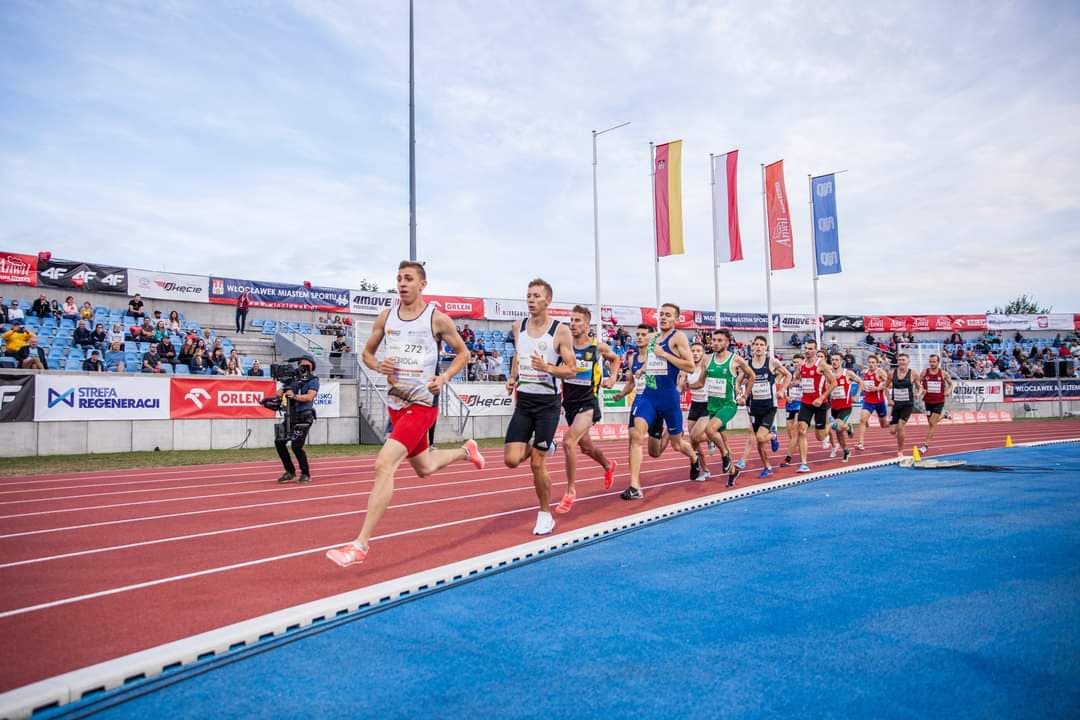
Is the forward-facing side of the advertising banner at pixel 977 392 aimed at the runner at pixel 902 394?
yes

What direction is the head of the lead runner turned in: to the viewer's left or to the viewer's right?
to the viewer's left

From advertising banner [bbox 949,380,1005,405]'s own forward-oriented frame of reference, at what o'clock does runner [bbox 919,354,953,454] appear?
The runner is roughly at 12 o'clock from the advertising banner.

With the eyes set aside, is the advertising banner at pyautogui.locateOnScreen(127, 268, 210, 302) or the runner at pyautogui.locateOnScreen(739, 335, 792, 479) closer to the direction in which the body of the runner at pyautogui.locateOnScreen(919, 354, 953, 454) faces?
the runner

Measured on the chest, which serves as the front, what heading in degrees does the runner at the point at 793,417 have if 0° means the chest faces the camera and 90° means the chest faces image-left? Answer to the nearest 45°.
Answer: approximately 45°

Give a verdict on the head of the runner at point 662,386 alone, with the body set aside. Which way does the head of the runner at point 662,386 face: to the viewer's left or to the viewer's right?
to the viewer's left

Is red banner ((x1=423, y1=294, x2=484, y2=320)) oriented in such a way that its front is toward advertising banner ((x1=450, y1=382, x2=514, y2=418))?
yes

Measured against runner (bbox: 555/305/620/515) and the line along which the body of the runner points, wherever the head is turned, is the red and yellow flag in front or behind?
behind
